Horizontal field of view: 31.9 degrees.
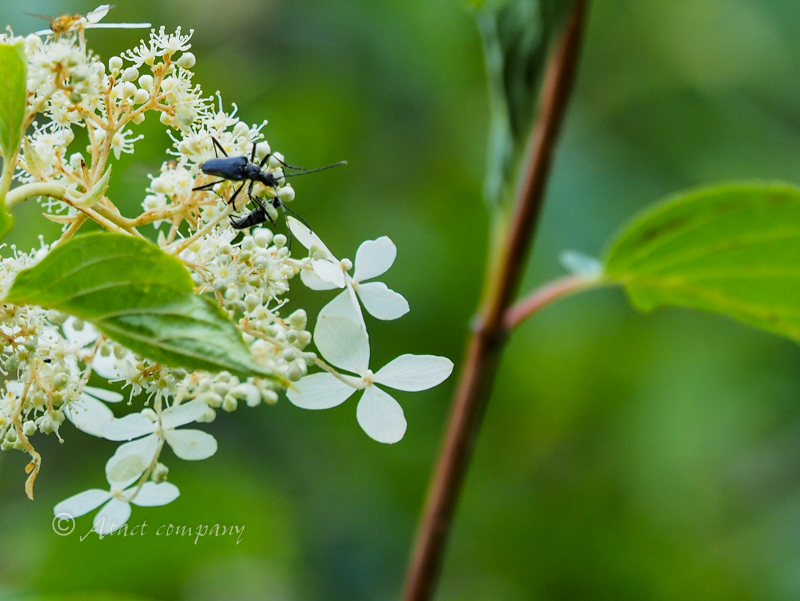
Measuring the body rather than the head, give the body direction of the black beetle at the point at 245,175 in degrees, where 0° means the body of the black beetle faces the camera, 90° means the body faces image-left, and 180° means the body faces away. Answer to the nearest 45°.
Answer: approximately 270°
